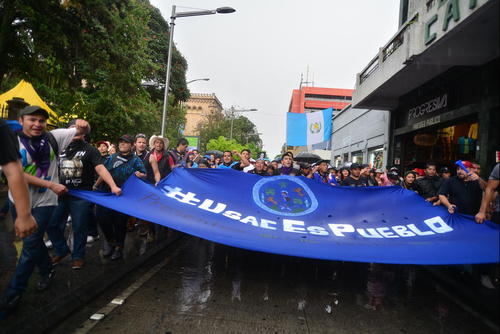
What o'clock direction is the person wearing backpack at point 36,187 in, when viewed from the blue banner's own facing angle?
The person wearing backpack is roughly at 2 o'clock from the blue banner.

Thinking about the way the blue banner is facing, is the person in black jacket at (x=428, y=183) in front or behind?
behind

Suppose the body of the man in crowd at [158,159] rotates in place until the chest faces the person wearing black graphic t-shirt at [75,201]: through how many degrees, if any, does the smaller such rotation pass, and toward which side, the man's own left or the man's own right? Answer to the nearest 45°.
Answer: approximately 45° to the man's own right

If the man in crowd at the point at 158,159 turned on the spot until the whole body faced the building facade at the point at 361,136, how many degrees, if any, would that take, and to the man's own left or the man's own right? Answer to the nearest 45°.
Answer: approximately 135° to the man's own left

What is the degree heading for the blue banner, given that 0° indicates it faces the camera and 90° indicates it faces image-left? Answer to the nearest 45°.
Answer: approximately 0°

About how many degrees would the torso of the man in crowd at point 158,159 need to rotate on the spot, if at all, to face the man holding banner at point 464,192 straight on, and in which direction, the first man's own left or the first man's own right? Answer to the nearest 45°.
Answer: approximately 45° to the first man's own left

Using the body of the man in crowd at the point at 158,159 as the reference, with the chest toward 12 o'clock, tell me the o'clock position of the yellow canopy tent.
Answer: The yellow canopy tent is roughly at 5 o'clock from the man in crowd.

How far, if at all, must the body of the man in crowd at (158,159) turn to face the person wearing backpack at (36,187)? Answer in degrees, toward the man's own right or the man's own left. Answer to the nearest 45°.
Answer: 0° — they already face them
